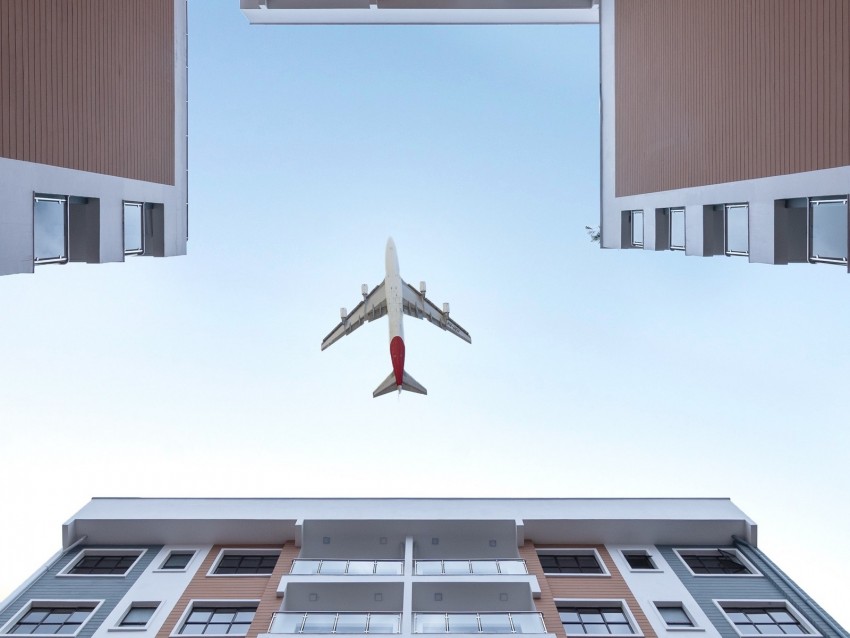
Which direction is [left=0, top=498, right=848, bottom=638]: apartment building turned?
toward the camera

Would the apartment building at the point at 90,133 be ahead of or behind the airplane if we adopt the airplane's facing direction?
ahead
